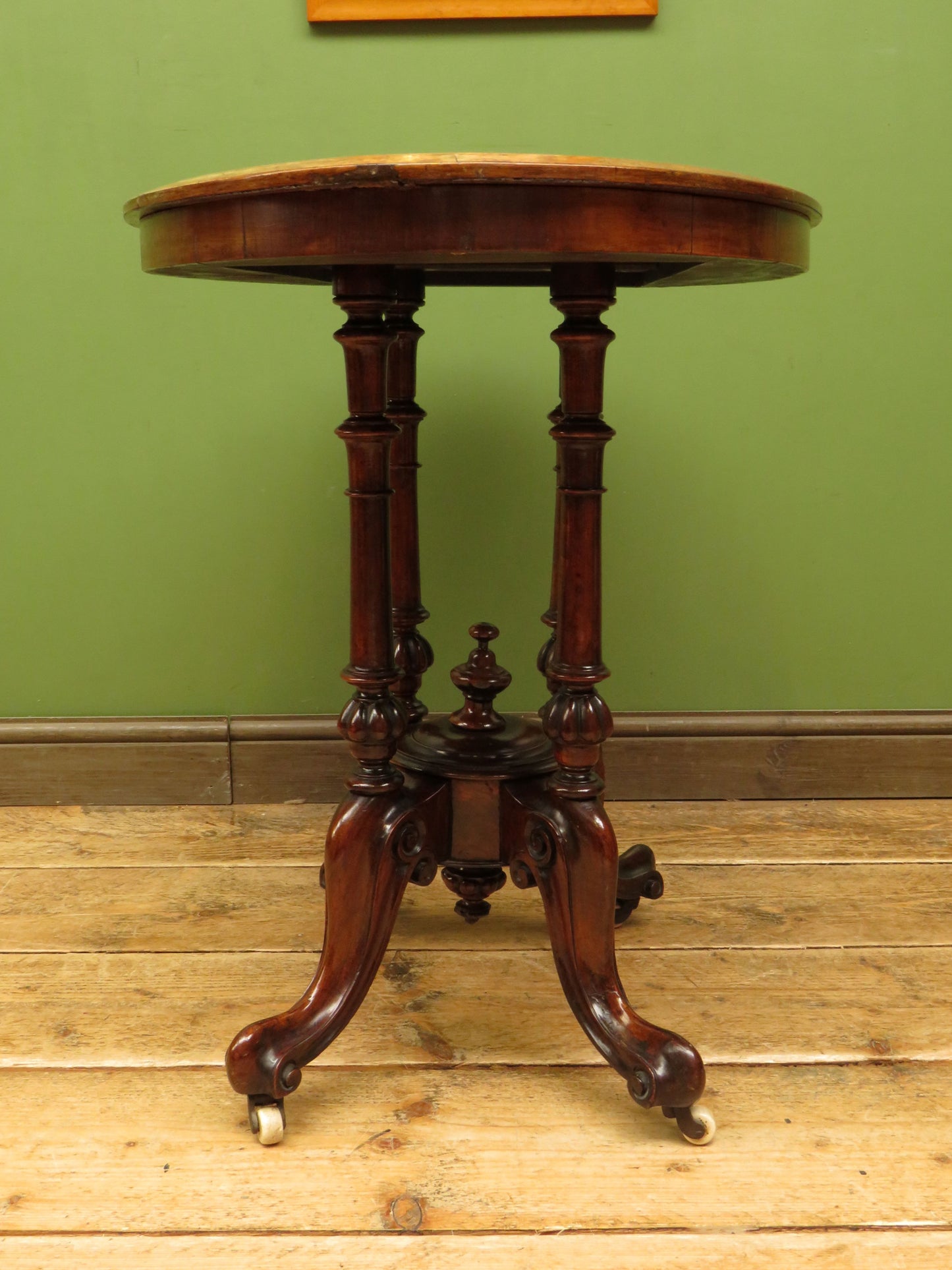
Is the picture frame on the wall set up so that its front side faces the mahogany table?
yes

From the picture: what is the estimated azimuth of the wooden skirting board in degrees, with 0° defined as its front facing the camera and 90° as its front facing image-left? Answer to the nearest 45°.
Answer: approximately 0°

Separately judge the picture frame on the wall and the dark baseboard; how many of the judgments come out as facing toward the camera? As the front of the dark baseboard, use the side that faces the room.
2

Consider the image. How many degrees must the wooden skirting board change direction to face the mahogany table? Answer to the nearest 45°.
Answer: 0° — it already faces it

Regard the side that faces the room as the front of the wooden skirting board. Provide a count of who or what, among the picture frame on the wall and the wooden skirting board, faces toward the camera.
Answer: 2
